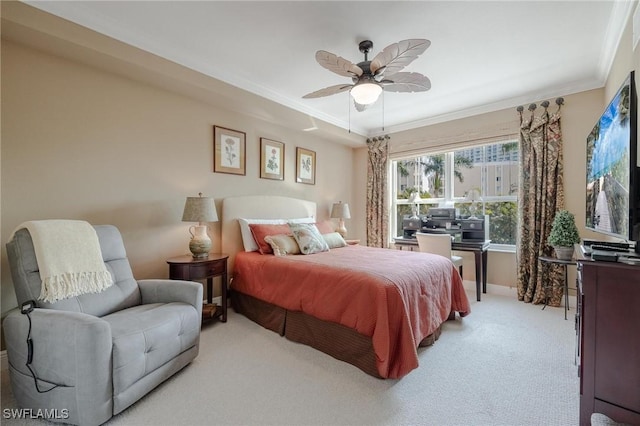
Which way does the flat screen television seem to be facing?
to the viewer's left

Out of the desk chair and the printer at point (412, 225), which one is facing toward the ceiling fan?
the printer

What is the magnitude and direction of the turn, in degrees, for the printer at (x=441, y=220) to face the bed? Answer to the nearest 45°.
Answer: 0° — it already faces it

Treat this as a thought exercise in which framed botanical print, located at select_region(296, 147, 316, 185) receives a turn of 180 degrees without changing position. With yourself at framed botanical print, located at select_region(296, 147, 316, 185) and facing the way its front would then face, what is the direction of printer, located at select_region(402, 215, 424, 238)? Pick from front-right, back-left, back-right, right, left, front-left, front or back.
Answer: back-right

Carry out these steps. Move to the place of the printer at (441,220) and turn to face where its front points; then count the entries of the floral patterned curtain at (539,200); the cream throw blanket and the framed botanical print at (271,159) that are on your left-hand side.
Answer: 1

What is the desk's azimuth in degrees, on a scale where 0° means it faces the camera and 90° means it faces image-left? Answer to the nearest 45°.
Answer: approximately 0°

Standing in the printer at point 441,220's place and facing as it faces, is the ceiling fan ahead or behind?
ahead

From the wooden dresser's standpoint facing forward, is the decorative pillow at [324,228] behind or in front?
in front

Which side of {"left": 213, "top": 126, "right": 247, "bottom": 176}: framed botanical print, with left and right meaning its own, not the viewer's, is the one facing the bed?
front

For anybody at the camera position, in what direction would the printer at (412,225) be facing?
facing the viewer

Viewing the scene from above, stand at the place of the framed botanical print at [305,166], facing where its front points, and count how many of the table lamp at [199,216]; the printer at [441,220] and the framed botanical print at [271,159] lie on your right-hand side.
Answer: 2

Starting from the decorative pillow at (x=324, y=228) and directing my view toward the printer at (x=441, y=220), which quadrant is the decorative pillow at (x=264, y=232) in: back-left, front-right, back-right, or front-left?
back-right

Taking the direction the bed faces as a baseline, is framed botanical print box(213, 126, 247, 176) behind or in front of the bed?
behind

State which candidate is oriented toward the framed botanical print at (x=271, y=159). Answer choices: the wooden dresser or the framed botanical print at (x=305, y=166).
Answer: the wooden dresser
